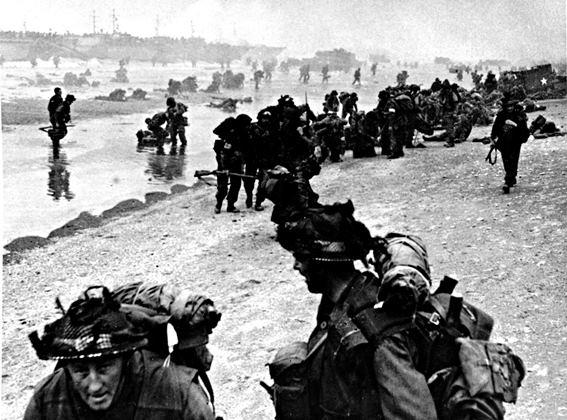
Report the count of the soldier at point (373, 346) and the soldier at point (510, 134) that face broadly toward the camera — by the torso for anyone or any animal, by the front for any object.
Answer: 1

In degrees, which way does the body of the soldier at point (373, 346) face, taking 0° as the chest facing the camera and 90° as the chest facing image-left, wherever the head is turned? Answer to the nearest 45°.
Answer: approximately 90°

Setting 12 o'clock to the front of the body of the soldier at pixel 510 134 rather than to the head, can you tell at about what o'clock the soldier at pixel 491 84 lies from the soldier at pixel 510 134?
the soldier at pixel 491 84 is roughly at 6 o'clock from the soldier at pixel 510 134.

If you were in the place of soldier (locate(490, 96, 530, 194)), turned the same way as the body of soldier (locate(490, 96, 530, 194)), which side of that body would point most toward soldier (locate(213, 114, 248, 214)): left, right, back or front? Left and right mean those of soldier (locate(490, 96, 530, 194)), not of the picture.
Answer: right

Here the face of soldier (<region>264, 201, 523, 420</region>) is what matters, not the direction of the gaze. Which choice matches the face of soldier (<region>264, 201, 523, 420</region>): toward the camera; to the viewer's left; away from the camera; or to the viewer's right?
to the viewer's left

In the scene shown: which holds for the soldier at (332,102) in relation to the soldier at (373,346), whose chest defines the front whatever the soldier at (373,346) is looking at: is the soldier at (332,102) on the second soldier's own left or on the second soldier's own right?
on the second soldier's own right

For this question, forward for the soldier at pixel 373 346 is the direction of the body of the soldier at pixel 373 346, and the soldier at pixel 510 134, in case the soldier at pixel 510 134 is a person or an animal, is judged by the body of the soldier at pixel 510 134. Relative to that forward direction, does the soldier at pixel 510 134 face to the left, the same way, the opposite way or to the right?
to the left

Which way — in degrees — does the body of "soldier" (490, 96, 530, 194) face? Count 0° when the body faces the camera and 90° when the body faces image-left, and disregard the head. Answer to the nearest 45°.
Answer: approximately 0°

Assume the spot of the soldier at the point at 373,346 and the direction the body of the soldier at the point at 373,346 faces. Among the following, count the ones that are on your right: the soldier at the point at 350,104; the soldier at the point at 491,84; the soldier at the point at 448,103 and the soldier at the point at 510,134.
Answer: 4

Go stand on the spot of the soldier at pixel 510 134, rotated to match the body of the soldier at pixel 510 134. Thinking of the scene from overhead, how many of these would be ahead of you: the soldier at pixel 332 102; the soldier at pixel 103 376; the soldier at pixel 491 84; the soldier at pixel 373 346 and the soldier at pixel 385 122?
2
